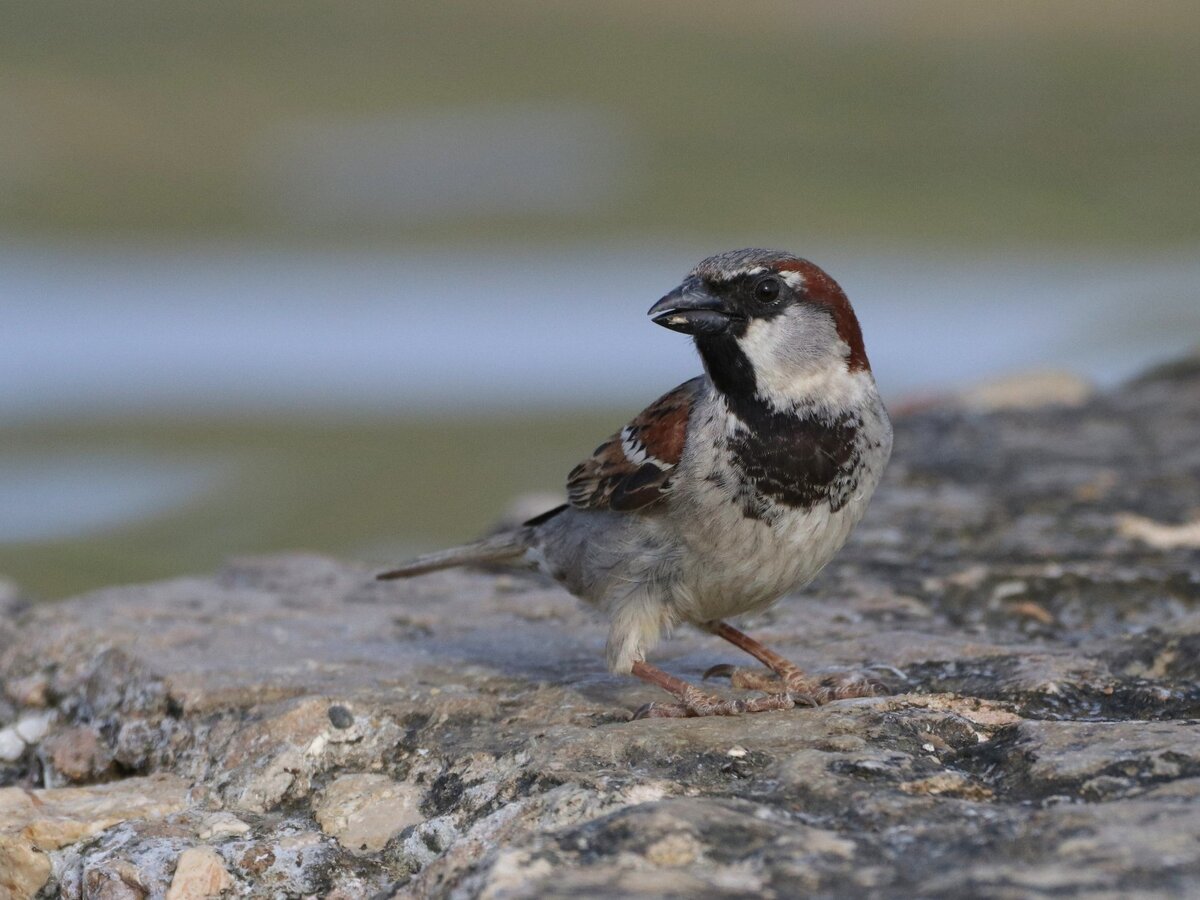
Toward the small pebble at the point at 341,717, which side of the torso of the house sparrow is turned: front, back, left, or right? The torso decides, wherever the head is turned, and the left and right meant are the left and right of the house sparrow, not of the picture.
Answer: right

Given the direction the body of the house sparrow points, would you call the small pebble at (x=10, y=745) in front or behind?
behind

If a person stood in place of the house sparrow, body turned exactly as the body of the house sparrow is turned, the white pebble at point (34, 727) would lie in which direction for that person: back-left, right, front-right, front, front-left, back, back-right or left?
back-right

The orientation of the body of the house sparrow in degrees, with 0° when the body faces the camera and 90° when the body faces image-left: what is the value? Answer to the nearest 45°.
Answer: approximately 315°

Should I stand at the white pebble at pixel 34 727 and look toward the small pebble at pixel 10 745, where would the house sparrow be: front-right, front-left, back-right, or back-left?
back-left
